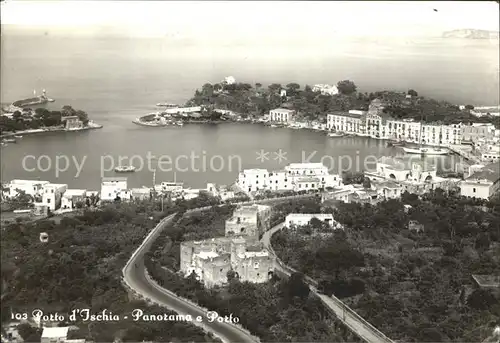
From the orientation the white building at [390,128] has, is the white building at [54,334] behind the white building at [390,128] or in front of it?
in front

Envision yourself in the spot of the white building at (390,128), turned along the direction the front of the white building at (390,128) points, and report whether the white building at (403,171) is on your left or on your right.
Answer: on your left

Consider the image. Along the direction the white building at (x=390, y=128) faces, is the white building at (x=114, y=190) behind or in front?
in front

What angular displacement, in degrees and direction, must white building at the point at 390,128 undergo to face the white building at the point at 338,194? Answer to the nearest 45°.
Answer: approximately 45° to its left

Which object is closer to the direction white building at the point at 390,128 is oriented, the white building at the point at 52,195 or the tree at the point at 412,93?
the white building

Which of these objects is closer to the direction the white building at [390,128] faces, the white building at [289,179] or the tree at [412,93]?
the white building

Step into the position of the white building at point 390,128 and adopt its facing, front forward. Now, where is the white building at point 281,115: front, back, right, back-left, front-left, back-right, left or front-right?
front-right

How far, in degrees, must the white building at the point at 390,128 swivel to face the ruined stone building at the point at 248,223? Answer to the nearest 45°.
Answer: approximately 45° to its left

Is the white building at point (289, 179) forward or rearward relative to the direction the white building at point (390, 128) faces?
forward

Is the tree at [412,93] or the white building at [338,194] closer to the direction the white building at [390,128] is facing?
the white building

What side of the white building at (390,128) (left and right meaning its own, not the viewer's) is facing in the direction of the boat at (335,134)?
right

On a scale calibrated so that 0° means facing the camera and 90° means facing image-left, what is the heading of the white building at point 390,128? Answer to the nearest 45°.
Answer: approximately 45°

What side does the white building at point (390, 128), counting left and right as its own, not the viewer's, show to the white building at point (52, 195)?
front

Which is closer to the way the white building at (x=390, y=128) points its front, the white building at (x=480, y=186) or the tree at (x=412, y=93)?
the white building

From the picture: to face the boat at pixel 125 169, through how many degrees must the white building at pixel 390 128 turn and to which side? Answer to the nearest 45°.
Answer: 0° — it already faces it
